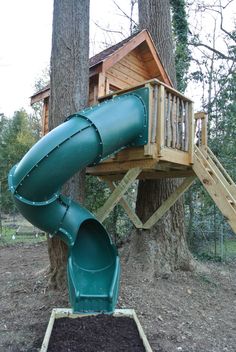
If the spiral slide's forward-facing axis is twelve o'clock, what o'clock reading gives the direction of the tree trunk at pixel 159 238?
The tree trunk is roughly at 7 o'clock from the spiral slide.

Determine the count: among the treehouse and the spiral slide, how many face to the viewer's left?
0

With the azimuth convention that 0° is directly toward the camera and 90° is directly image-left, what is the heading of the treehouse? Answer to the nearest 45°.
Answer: approximately 315°

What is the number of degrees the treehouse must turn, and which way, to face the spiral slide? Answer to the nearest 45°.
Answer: approximately 90° to its right

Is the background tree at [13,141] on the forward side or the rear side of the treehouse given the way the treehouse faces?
on the rear side

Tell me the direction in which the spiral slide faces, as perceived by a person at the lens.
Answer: facing the viewer
